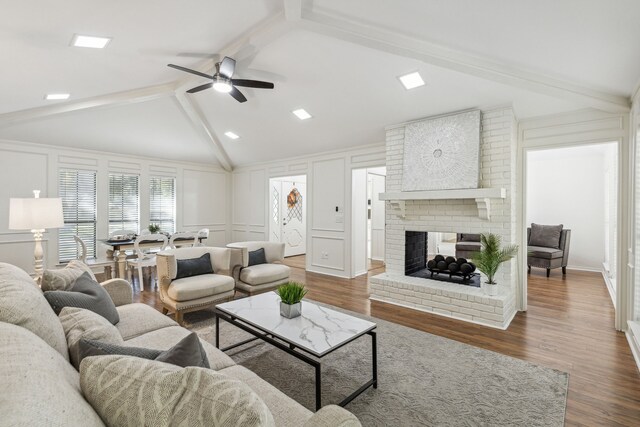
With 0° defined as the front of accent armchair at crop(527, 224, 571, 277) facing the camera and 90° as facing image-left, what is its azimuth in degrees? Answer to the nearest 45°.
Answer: approximately 45°

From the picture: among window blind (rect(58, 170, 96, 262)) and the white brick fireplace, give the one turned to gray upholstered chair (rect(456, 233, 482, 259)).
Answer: the window blind

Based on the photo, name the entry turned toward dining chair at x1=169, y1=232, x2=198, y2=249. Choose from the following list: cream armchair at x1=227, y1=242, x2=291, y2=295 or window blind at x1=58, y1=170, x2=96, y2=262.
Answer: the window blind

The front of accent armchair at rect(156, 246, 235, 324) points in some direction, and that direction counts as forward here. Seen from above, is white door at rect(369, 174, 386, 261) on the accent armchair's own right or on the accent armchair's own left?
on the accent armchair's own left

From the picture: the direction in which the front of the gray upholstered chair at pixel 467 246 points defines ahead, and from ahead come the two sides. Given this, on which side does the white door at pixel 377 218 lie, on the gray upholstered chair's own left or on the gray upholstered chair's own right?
on the gray upholstered chair's own right

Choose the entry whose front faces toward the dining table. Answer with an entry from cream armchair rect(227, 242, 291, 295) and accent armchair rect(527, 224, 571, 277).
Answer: the accent armchair

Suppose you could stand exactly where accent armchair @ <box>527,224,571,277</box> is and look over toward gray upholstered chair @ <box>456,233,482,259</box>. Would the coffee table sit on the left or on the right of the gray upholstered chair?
left
